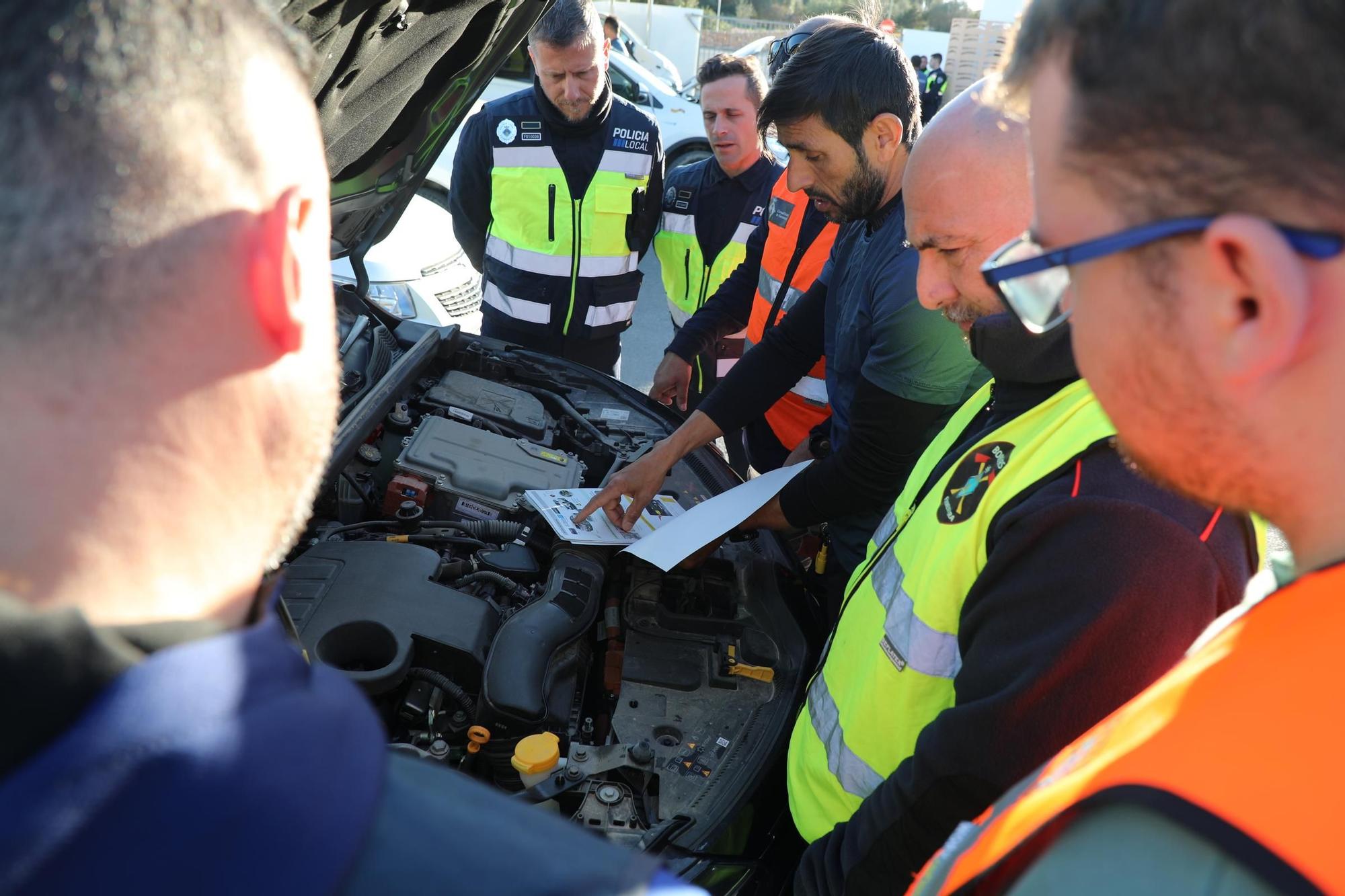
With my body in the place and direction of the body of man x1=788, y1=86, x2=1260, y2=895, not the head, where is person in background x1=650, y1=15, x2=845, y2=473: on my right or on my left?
on my right

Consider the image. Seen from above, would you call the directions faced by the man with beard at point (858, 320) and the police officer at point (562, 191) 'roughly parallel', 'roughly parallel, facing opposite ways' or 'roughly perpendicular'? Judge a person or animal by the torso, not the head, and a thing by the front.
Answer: roughly perpendicular

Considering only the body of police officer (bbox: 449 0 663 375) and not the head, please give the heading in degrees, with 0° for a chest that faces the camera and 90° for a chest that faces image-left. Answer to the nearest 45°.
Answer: approximately 0°

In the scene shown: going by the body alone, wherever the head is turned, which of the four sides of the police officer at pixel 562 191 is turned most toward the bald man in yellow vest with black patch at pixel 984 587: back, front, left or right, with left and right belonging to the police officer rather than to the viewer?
front

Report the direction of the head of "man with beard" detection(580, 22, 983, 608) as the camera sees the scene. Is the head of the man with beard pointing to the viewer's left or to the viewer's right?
to the viewer's left

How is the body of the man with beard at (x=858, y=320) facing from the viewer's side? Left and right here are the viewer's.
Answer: facing to the left of the viewer

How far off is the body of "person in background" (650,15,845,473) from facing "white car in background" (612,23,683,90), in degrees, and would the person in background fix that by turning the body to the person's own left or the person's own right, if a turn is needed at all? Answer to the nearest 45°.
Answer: approximately 135° to the person's own right

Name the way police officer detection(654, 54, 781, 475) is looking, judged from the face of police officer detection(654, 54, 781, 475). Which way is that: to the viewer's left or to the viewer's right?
to the viewer's left

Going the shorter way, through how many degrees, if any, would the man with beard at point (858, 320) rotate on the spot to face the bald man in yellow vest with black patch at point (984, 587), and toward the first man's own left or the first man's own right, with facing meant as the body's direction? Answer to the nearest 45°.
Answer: approximately 90° to the first man's own left
